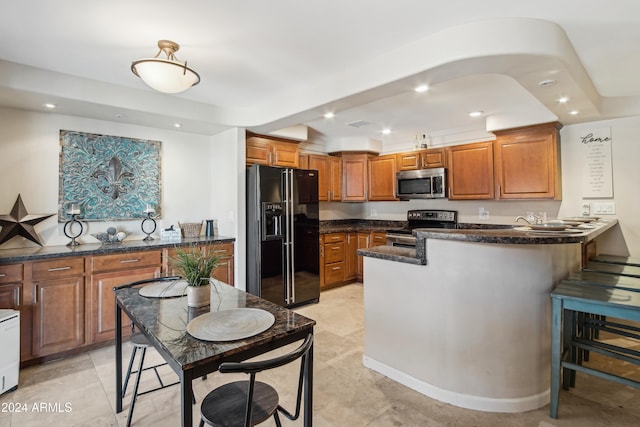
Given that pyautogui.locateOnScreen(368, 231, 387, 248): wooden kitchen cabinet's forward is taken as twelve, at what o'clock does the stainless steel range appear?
The stainless steel range is roughly at 8 o'clock from the wooden kitchen cabinet.

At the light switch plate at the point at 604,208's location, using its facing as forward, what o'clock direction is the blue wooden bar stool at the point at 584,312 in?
The blue wooden bar stool is roughly at 12 o'clock from the light switch plate.

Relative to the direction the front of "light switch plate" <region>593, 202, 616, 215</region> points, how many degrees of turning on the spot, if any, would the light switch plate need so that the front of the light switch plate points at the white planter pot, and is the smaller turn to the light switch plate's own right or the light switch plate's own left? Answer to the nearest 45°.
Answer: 0° — it already faces it

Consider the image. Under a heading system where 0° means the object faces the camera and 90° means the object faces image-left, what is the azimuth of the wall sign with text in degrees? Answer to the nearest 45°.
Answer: approximately 0°

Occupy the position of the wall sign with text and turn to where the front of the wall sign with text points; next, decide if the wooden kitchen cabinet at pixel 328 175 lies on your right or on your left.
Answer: on your right
